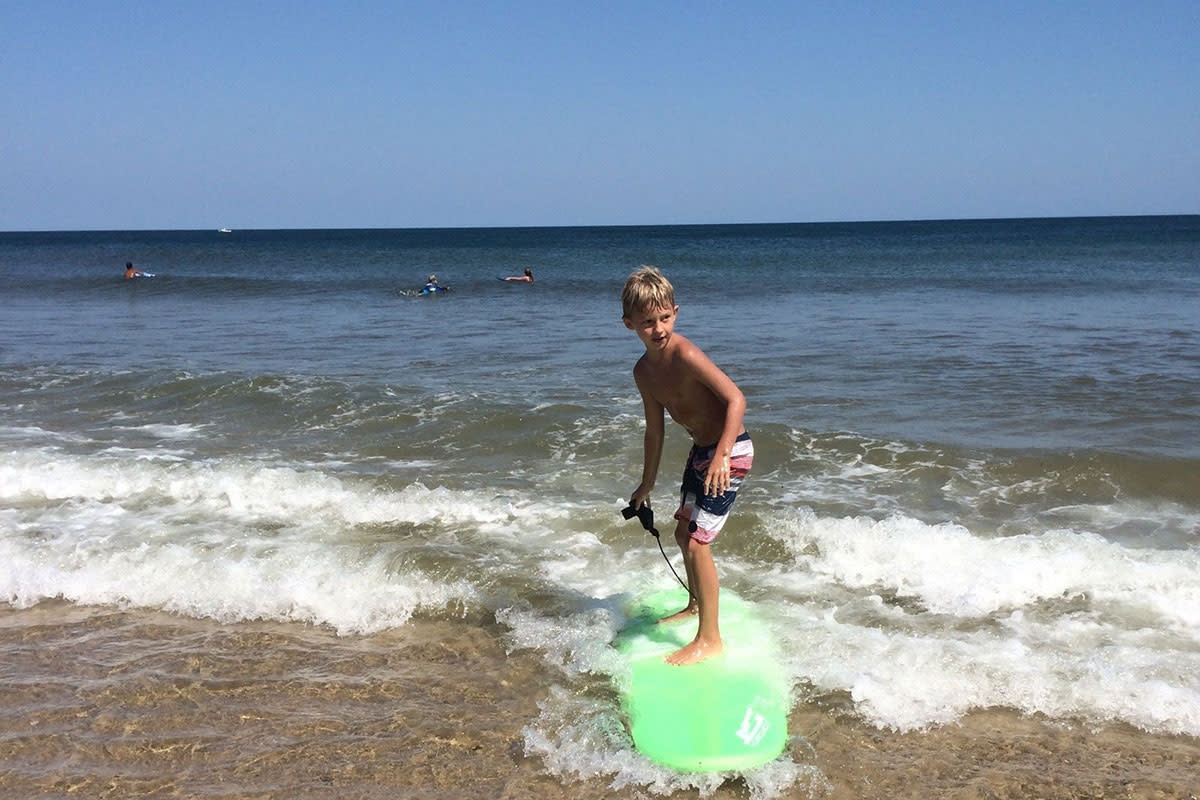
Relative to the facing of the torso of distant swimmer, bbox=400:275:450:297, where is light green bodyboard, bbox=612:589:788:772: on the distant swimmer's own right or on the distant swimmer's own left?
on the distant swimmer's own right

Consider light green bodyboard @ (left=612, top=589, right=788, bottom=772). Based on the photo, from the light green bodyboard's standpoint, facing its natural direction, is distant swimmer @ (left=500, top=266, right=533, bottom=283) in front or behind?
behind

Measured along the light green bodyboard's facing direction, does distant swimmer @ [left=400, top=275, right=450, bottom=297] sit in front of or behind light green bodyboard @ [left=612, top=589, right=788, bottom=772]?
behind

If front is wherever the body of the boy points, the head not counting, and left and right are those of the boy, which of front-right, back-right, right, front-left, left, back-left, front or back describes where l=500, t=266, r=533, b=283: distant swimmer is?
back-right

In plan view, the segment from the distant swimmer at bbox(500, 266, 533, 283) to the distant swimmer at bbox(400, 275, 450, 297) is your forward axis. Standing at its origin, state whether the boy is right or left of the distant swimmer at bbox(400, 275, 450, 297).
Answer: left
